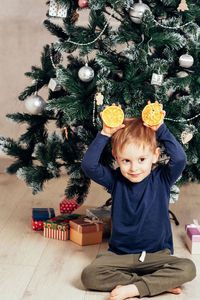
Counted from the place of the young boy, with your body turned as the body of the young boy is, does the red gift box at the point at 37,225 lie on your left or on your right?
on your right

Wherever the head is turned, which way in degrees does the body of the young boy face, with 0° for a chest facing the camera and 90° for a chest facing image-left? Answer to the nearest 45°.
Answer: approximately 0°

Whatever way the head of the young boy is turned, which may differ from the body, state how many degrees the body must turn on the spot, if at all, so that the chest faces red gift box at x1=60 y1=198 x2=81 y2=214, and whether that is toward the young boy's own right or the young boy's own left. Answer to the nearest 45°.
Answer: approximately 135° to the young boy's own right

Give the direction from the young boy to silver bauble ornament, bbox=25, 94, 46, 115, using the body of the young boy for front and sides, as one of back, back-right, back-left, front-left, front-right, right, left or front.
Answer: back-right
